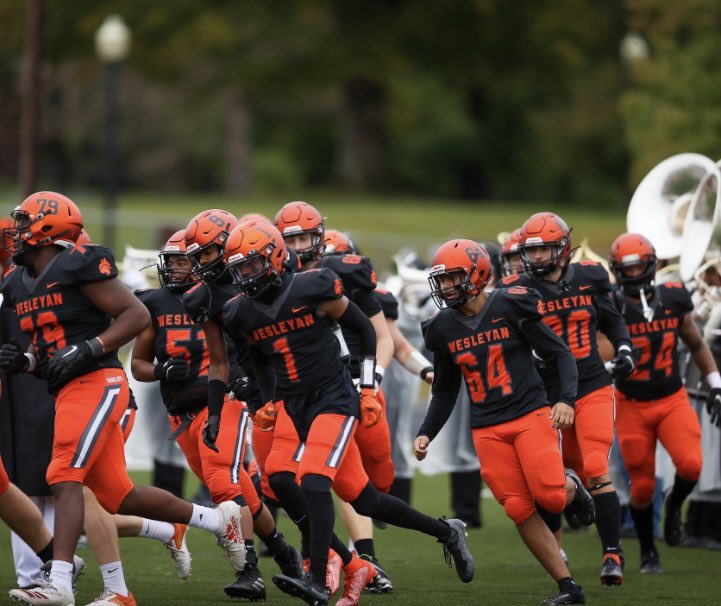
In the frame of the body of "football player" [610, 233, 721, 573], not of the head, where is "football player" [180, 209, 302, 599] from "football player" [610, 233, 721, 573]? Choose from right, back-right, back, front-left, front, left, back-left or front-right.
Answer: front-right

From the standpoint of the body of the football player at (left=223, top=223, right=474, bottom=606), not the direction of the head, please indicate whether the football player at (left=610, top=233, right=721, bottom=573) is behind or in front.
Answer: behind

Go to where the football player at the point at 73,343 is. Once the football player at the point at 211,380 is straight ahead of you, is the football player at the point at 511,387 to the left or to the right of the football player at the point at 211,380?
right

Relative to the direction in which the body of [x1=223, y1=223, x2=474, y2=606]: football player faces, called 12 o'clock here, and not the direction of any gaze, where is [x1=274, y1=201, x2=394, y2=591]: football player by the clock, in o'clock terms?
[x1=274, y1=201, x2=394, y2=591]: football player is roughly at 5 o'clock from [x1=223, y1=223, x2=474, y2=606]: football player.

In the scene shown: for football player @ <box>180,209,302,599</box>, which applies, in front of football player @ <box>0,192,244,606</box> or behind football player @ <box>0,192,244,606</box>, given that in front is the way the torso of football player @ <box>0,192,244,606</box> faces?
behind

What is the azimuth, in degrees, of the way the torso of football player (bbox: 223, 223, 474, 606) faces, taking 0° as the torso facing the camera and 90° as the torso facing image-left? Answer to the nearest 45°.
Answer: approximately 45°

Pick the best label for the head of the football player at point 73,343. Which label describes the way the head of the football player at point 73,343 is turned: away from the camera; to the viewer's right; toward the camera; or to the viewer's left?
to the viewer's left

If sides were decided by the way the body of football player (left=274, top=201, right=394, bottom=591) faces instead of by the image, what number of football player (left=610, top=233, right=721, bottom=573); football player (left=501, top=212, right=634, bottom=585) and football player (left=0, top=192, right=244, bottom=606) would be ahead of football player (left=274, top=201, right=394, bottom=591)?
1

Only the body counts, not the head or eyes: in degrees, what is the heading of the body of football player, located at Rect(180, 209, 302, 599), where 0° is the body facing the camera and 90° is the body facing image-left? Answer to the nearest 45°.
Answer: approximately 45°

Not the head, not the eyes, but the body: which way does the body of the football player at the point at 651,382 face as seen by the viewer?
toward the camera

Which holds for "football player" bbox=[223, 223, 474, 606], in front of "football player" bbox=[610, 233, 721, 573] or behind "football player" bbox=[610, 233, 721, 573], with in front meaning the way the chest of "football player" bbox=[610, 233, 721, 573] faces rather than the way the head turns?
in front
